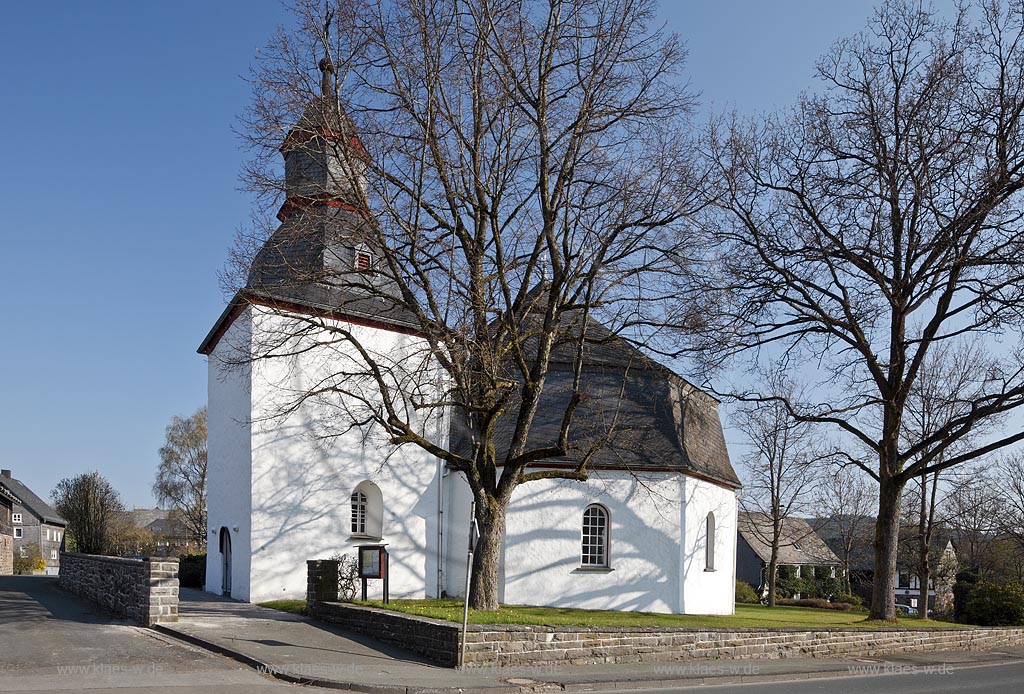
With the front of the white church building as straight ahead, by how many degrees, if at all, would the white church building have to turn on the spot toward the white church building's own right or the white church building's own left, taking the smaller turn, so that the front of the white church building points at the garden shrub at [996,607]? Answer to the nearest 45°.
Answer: approximately 180°

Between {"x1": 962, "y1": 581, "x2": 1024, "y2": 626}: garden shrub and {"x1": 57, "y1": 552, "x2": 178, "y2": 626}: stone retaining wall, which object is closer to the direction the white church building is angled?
the stone retaining wall

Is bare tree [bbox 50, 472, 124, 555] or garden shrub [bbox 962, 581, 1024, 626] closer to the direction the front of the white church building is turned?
the bare tree

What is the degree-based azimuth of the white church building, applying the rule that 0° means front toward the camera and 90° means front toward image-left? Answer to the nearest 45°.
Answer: approximately 90°

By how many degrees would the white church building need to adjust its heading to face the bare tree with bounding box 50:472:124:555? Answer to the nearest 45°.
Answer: approximately 45° to its right

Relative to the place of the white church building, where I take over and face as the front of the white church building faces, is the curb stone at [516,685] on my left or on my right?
on my left

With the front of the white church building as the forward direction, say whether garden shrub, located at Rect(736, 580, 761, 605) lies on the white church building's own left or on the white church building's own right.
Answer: on the white church building's own right

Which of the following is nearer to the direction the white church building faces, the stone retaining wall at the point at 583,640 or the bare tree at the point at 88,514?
the bare tree

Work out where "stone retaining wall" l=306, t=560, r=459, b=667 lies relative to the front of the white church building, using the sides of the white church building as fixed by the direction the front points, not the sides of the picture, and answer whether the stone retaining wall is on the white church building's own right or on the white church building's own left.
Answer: on the white church building's own left
